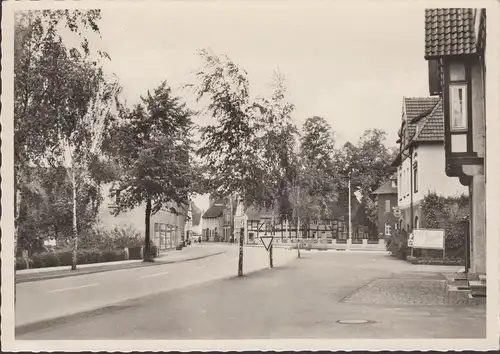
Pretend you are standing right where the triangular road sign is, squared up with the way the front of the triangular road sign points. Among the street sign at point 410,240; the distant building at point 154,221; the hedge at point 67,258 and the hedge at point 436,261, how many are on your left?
2

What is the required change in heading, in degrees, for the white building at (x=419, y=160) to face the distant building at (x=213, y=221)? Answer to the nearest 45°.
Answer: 0° — it already faces it

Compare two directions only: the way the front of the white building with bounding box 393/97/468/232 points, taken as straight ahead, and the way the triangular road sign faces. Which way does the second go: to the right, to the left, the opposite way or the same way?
to the left

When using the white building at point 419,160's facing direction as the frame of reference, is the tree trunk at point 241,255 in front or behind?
in front

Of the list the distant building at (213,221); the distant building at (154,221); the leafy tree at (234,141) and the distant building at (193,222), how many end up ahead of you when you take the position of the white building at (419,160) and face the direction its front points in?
4

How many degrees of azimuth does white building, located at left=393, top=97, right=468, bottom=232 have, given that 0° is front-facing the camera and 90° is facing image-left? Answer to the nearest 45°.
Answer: approximately 90°

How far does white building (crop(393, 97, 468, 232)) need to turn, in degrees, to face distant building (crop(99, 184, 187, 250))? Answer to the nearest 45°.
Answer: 0° — it already faces it

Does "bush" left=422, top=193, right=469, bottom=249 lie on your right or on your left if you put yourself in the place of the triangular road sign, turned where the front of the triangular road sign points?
on your left

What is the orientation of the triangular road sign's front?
toward the camera

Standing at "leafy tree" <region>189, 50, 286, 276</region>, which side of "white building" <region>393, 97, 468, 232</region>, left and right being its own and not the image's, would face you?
front

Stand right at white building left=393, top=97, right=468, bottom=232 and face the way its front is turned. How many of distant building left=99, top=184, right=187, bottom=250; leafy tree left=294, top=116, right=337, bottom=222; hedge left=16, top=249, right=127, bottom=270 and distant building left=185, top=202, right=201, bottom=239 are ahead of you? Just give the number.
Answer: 4

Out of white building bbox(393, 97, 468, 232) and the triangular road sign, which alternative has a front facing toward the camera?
the triangular road sign

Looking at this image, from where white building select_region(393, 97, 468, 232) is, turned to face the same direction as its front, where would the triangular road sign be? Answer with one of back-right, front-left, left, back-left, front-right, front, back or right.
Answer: front
